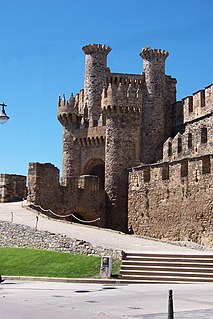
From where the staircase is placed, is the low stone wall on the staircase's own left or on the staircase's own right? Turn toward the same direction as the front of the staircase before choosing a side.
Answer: on the staircase's own right

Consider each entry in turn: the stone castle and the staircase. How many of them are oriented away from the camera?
0

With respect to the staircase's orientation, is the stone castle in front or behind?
behind

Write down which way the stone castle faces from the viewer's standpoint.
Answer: facing the viewer and to the left of the viewer

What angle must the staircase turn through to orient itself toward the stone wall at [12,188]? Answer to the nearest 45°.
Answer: approximately 135° to its right

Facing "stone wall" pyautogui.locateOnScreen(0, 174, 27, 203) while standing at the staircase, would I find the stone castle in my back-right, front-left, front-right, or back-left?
front-right

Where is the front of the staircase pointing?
toward the camera

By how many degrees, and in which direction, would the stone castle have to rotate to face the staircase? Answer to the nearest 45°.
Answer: approximately 45° to its left

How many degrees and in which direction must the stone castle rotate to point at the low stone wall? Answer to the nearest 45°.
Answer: approximately 45° to its left

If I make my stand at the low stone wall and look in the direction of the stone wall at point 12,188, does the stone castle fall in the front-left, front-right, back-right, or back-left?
front-right
